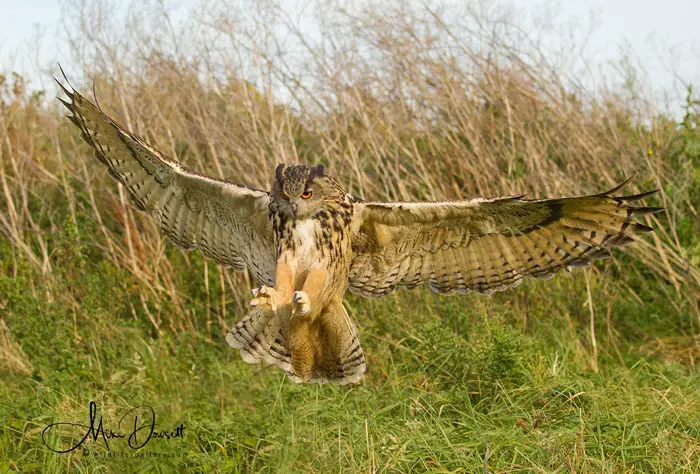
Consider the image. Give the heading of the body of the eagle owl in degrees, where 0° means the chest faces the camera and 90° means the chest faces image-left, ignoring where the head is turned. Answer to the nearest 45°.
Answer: approximately 45°
